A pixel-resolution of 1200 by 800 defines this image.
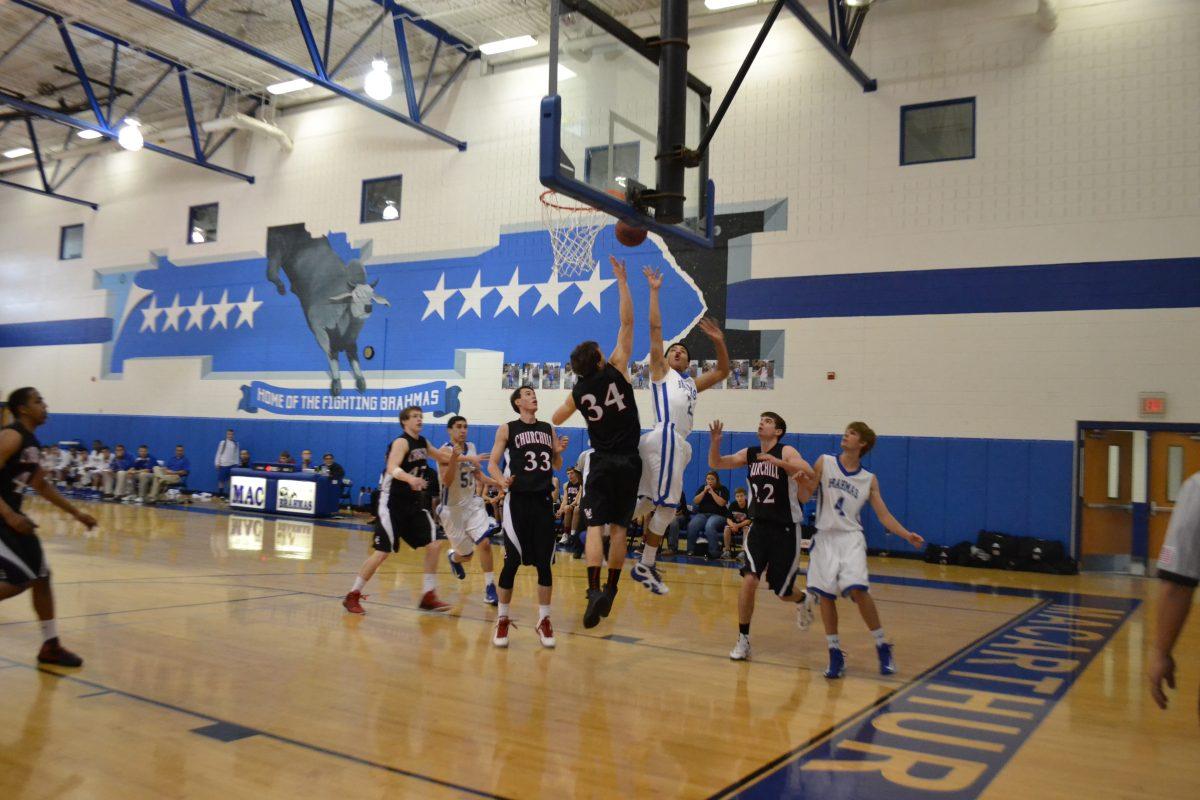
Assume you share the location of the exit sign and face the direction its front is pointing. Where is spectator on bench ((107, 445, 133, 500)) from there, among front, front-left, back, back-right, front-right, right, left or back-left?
right

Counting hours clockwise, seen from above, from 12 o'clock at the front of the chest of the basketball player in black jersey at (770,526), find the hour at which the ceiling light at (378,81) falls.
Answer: The ceiling light is roughly at 3 o'clock from the basketball player in black jersey.

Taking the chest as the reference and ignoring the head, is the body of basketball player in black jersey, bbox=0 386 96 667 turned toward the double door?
yes

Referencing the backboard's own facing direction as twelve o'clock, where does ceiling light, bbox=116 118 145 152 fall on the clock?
The ceiling light is roughly at 12 o'clock from the backboard.

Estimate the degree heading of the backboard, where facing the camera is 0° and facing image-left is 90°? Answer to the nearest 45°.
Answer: approximately 135°

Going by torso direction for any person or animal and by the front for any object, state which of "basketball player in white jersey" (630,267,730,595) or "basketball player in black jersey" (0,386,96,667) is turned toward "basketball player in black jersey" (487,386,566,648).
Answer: "basketball player in black jersey" (0,386,96,667)

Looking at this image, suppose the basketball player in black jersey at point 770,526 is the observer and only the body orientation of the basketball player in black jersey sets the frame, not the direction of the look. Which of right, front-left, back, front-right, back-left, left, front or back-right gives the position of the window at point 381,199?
right

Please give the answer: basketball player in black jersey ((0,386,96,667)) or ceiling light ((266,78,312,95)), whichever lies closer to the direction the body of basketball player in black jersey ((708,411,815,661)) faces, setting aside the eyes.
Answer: the basketball player in black jersey

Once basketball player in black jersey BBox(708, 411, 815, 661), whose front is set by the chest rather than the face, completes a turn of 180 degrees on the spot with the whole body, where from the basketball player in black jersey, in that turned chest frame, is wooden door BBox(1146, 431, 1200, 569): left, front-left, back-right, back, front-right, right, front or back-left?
front

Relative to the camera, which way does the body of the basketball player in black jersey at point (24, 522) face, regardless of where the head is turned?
to the viewer's right

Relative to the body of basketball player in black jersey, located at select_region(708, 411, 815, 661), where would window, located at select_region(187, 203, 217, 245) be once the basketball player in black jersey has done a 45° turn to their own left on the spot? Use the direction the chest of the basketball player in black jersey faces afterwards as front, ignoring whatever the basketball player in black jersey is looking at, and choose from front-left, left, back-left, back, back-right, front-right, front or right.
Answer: back-right
